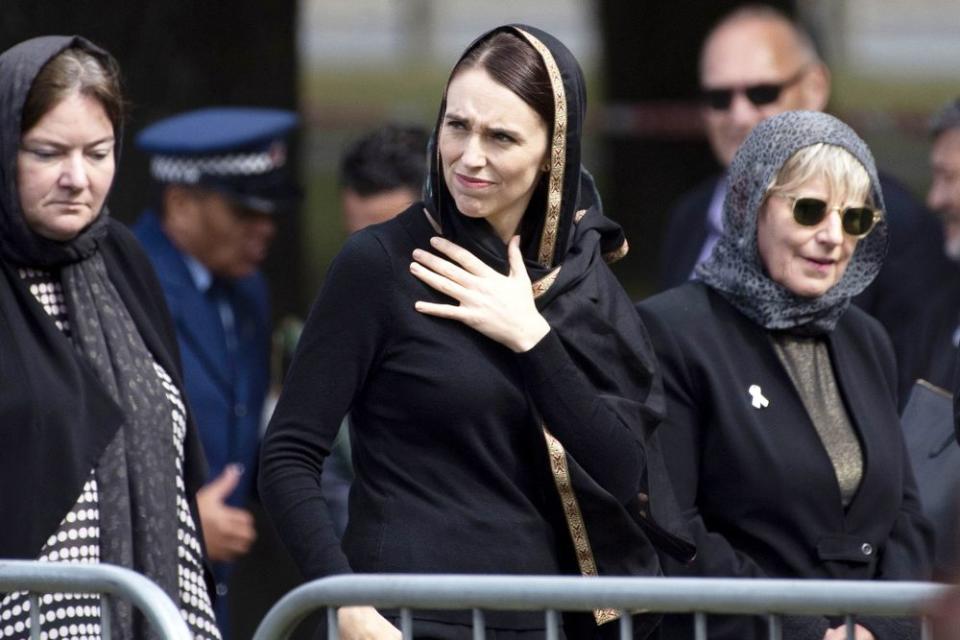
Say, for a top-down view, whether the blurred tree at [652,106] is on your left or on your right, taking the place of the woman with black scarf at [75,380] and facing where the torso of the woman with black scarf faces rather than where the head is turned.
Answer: on your left

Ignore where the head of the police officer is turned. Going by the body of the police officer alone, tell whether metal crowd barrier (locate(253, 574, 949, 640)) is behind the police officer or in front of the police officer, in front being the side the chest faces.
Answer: in front

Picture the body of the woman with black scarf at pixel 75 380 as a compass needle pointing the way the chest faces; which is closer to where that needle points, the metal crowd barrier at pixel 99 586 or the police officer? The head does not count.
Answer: the metal crowd barrier

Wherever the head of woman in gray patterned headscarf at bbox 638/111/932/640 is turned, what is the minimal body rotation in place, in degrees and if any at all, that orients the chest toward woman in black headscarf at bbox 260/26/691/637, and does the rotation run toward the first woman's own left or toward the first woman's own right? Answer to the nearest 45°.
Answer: approximately 90° to the first woman's own right

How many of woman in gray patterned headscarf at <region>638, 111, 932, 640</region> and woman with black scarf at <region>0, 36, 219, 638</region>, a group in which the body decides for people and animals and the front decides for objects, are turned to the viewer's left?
0

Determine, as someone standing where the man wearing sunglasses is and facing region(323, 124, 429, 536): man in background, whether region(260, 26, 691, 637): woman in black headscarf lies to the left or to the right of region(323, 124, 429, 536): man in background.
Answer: left

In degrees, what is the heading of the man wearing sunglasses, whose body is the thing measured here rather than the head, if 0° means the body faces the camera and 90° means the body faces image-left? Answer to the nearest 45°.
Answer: approximately 45°

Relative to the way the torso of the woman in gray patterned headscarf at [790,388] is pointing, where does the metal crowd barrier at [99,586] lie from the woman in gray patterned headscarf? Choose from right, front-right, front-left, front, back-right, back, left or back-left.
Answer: right

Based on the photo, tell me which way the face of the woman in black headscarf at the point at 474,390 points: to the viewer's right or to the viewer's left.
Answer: to the viewer's left

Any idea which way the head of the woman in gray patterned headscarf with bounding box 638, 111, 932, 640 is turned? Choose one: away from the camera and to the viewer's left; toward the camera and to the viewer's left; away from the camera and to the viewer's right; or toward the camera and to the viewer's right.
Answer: toward the camera and to the viewer's right
